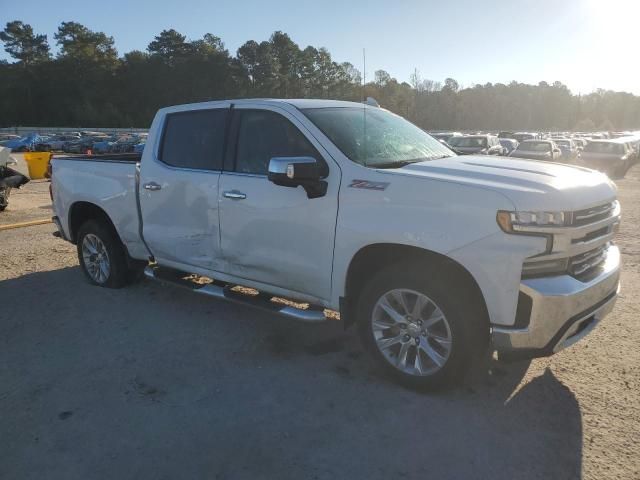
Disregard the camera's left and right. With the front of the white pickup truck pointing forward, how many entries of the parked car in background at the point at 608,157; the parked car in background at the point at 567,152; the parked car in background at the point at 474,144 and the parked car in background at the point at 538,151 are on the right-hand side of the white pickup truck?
0

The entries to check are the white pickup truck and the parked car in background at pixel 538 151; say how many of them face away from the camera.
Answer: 0

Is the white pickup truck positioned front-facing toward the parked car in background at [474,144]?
no

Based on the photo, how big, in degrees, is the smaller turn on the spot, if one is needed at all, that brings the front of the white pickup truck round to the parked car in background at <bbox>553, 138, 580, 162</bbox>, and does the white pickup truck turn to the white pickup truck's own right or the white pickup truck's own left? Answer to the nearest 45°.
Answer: approximately 90° to the white pickup truck's own left

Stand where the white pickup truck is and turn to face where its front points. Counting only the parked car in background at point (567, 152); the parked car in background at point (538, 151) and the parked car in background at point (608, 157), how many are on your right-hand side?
0

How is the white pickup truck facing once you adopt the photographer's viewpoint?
facing the viewer and to the right of the viewer

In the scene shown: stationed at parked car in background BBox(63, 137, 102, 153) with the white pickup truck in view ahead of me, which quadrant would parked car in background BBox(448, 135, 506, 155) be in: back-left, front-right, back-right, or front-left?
front-left

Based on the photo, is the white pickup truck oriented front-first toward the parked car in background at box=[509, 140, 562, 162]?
no

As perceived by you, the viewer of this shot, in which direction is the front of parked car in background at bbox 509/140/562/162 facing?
facing the viewer and to the left of the viewer

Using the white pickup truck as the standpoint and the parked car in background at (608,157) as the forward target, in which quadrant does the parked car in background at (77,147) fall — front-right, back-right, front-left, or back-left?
front-left

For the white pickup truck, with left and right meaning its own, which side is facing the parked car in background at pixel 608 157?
left

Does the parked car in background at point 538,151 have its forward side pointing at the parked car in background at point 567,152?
no

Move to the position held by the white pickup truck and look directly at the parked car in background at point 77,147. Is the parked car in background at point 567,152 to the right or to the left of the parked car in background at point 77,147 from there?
right

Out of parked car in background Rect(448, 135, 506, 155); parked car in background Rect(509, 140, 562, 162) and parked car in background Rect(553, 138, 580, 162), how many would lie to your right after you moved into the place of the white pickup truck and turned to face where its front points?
0

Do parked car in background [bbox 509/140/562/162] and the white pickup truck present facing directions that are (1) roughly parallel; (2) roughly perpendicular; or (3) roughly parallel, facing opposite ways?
roughly perpendicular
